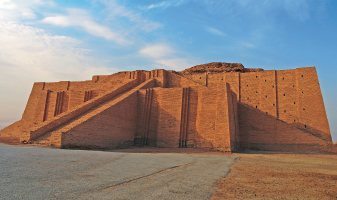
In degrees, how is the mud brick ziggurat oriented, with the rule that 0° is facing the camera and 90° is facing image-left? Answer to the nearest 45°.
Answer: approximately 45°
